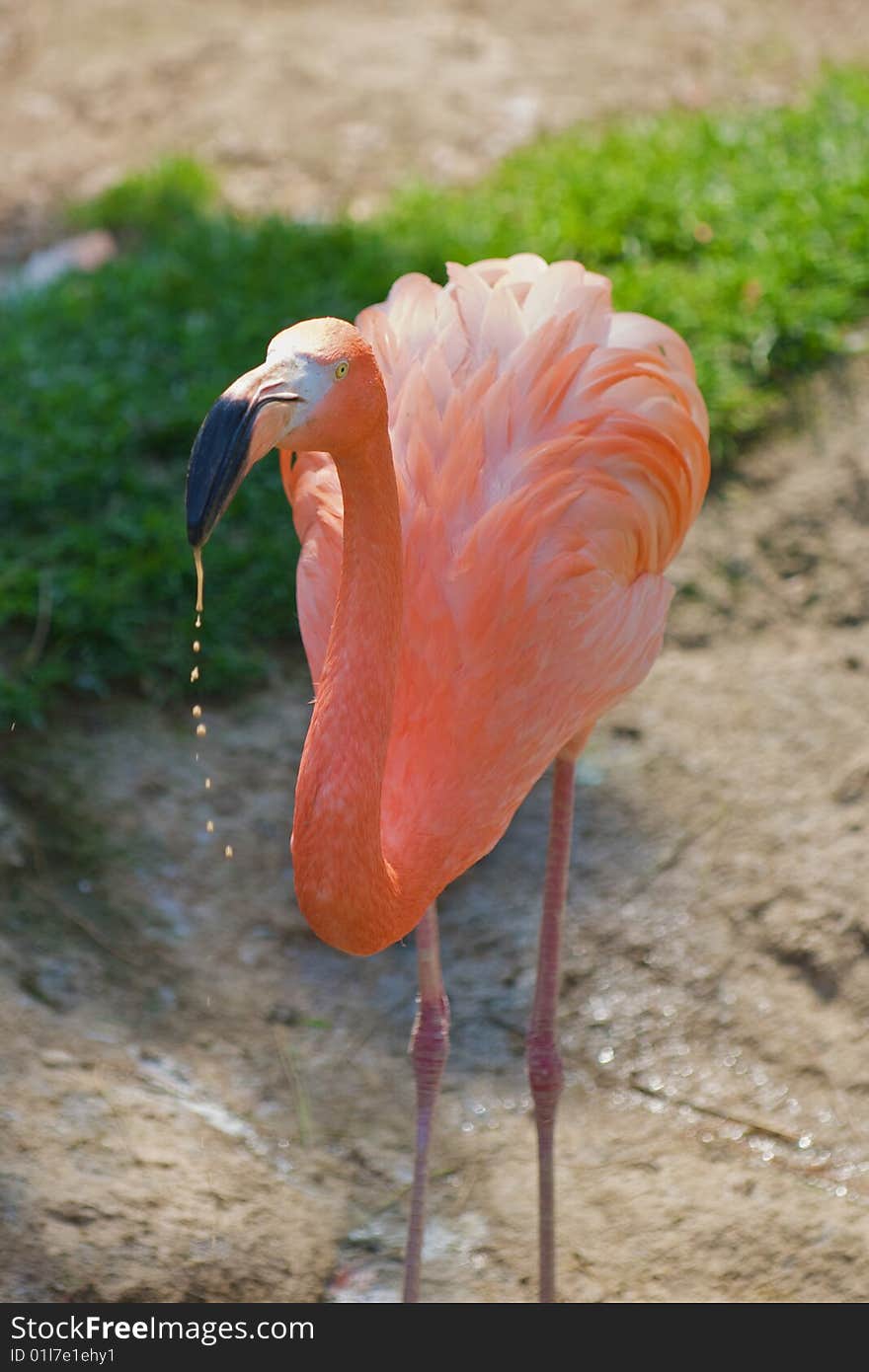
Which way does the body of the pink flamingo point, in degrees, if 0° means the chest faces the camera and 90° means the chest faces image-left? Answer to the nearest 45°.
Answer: approximately 45°
